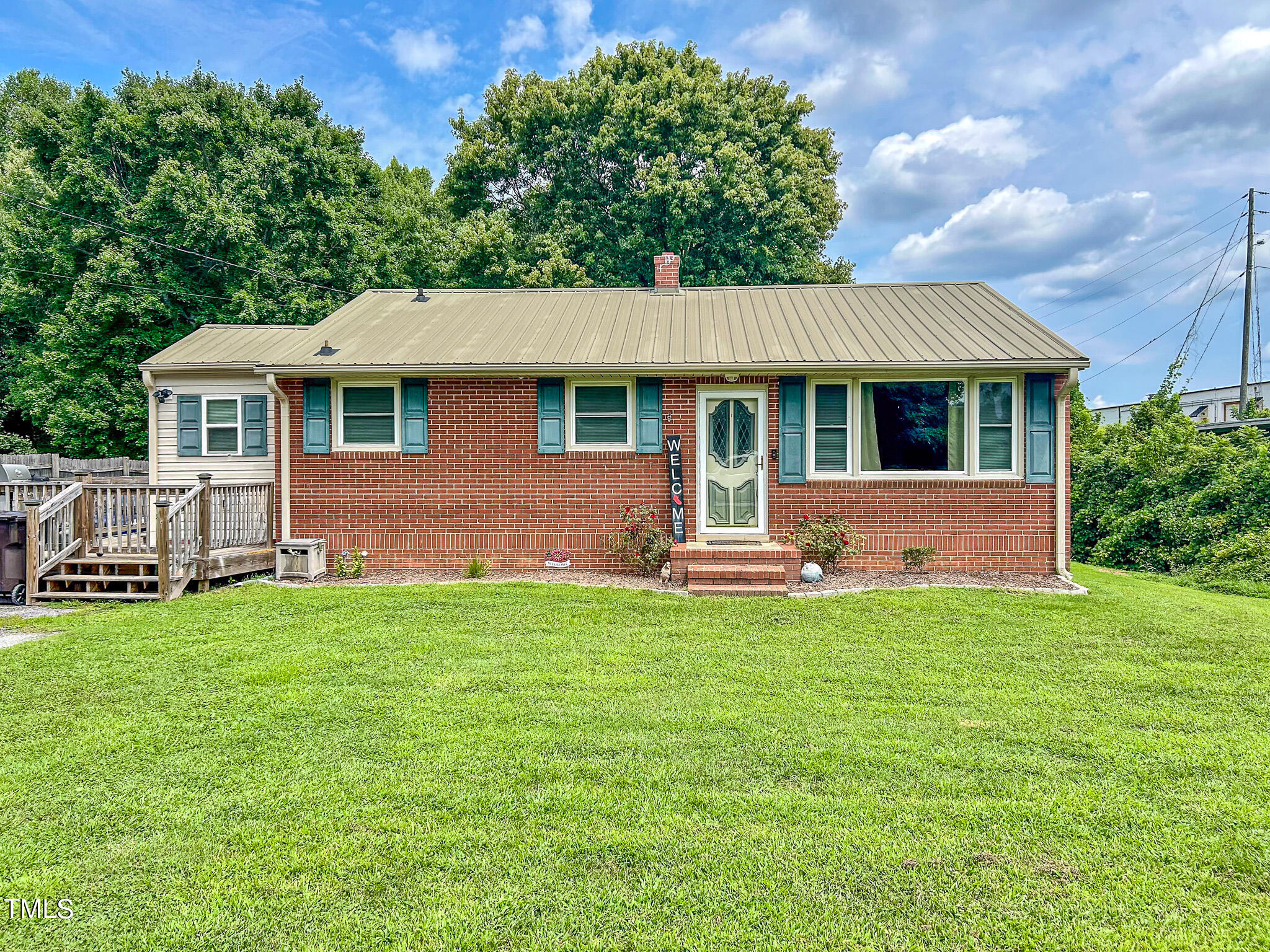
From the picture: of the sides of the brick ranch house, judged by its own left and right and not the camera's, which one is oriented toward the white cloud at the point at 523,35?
back

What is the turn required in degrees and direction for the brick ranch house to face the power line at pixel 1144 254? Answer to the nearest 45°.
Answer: approximately 135° to its left

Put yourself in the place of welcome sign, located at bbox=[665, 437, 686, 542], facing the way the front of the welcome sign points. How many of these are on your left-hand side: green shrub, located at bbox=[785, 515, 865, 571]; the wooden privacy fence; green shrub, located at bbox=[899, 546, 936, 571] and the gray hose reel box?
2

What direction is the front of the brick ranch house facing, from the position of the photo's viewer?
facing the viewer

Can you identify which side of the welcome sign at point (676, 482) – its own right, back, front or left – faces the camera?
front

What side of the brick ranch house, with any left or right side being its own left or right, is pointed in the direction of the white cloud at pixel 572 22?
back

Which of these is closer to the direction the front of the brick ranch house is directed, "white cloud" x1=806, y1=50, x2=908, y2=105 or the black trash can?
the black trash can

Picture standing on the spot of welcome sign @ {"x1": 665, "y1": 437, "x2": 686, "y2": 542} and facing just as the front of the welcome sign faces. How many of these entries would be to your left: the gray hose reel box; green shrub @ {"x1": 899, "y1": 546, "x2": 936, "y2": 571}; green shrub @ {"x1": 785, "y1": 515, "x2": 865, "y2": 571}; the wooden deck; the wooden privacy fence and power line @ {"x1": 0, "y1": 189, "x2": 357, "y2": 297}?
2

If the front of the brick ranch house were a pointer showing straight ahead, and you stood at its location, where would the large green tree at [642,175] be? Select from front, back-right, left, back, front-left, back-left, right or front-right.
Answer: back

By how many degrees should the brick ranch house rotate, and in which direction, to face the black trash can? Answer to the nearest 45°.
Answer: approximately 90° to its right

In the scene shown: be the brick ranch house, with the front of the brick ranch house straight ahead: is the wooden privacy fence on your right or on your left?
on your right
